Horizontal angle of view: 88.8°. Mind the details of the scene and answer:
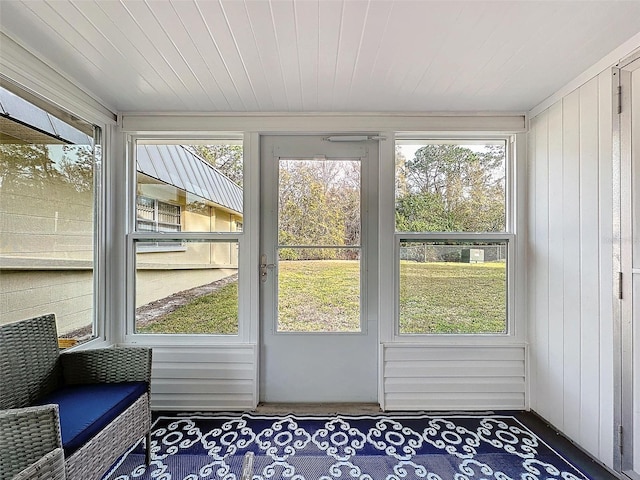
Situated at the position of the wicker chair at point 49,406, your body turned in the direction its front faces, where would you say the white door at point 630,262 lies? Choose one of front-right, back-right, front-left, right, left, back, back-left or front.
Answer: front

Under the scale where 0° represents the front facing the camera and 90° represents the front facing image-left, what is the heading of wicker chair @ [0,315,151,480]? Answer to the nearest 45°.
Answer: approximately 315°

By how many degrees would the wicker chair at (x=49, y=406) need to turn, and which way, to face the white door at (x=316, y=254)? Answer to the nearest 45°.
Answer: approximately 45° to its left

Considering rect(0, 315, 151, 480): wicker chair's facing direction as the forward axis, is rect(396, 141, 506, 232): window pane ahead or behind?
ahead

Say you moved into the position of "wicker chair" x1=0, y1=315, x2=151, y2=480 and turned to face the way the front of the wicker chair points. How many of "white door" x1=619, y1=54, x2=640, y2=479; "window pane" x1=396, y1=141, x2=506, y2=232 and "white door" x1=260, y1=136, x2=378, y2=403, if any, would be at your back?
0

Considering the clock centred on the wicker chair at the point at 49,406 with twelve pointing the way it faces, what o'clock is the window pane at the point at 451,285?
The window pane is roughly at 11 o'clock from the wicker chair.
